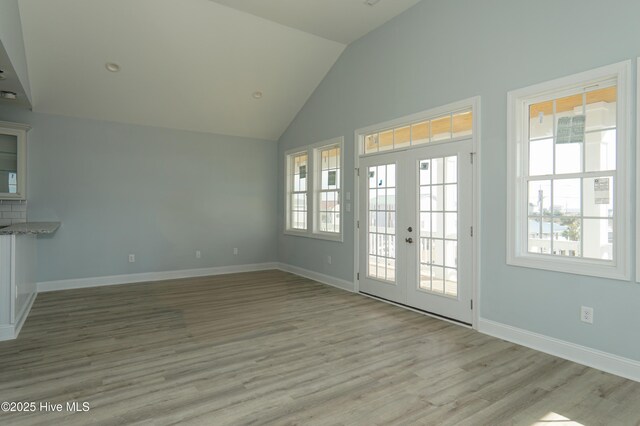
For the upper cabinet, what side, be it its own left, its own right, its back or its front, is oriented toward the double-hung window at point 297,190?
left

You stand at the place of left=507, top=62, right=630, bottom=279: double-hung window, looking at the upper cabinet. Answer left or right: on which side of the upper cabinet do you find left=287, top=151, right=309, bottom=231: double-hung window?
right

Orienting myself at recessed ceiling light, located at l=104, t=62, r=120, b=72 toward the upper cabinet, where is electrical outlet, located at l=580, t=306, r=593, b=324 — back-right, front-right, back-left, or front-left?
back-left

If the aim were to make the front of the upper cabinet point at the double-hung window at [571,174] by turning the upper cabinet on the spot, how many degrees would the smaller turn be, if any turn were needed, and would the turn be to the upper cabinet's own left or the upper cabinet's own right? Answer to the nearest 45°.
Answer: approximately 45° to the upper cabinet's own left

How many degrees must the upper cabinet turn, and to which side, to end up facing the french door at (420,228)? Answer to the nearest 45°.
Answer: approximately 45° to its left

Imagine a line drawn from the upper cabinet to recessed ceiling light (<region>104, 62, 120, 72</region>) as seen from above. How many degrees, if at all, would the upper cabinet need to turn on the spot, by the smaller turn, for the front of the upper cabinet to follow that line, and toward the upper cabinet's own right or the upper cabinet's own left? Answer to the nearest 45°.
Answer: approximately 45° to the upper cabinet's own left

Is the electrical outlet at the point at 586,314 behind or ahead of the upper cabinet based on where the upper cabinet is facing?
ahead
